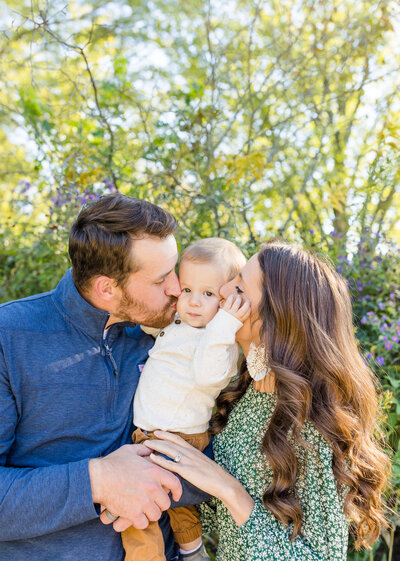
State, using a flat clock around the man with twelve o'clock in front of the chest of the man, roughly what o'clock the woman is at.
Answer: The woman is roughly at 11 o'clock from the man.

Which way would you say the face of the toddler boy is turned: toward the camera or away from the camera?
toward the camera

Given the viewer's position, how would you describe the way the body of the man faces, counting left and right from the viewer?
facing the viewer and to the right of the viewer

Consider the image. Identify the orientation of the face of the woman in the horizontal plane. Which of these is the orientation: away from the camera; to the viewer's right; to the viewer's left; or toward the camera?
to the viewer's left
